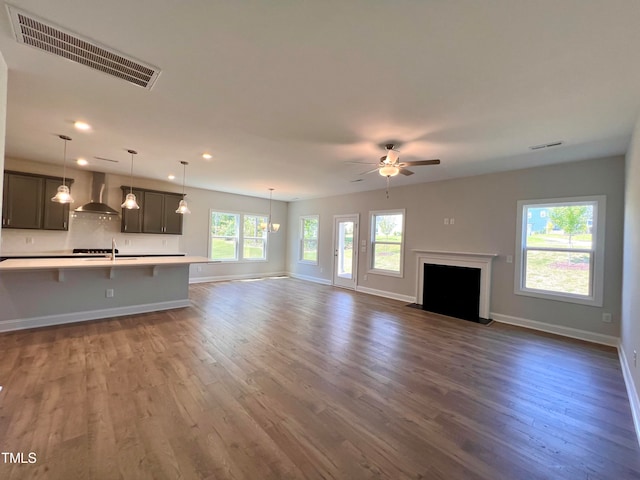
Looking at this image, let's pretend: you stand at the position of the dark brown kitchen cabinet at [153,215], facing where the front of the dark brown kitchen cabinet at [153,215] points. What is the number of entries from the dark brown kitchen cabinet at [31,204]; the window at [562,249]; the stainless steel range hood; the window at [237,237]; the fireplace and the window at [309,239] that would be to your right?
2

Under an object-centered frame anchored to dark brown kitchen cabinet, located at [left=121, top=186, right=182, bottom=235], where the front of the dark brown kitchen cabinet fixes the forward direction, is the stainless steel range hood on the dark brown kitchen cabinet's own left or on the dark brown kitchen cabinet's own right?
on the dark brown kitchen cabinet's own right

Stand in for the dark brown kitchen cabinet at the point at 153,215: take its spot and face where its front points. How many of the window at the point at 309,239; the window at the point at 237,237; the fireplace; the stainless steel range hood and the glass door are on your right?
1

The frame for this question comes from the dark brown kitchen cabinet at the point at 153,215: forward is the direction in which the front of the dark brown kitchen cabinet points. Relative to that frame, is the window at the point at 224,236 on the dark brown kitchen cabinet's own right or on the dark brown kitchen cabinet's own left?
on the dark brown kitchen cabinet's own left

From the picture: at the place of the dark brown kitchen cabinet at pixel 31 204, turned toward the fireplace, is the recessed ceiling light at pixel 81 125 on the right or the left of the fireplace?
right

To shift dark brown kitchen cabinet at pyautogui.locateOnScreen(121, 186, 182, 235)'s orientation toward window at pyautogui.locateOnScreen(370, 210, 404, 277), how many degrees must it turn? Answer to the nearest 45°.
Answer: approximately 45° to its left

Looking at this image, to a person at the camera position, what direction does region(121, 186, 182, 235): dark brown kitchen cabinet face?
facing the viewer

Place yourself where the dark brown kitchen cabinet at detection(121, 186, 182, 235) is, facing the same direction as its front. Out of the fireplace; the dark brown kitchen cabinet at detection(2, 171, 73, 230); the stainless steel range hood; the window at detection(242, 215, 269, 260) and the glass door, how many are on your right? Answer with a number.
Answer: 2

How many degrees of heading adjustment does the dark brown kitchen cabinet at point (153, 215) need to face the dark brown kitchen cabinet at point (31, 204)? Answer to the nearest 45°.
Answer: approximately 90° to its right

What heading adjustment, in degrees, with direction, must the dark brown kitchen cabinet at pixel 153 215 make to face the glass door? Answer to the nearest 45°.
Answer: approximately 90° to its left

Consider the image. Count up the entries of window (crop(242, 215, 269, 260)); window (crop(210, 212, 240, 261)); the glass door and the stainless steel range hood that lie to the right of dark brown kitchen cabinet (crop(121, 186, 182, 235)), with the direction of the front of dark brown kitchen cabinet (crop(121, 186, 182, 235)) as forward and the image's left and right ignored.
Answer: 1

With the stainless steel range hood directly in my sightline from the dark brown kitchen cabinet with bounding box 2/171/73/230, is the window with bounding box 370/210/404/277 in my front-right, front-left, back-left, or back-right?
front-right

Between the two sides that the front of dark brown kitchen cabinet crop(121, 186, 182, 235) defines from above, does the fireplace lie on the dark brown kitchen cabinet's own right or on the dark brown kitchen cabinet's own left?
on the dark brown kitchen cabinet's own left

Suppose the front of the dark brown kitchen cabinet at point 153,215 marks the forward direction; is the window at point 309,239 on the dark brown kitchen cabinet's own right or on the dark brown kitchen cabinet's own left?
on the dark brown kitchen cabinet's own left

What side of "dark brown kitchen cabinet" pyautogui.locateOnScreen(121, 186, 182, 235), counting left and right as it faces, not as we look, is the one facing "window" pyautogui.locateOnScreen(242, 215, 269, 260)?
left
